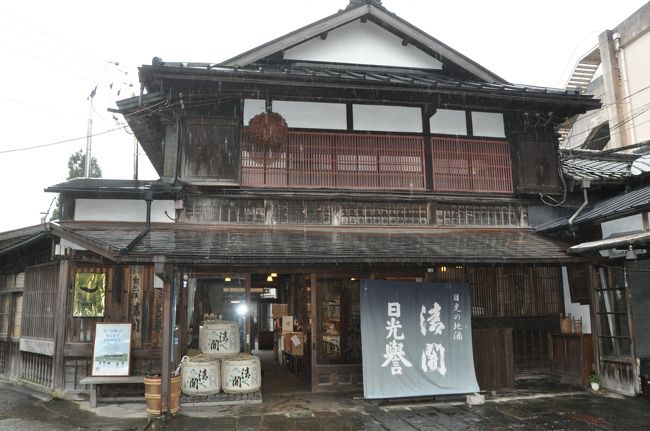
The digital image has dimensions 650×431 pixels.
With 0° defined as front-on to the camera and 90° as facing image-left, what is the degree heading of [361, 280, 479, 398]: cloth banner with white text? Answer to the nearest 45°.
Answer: approximately 0°

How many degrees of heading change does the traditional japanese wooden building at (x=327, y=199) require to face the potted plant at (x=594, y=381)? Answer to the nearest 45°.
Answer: approximately 90° to its left

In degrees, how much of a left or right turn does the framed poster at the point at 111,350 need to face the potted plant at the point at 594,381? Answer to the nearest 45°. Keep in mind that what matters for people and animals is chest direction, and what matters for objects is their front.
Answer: approximately 90° to its left

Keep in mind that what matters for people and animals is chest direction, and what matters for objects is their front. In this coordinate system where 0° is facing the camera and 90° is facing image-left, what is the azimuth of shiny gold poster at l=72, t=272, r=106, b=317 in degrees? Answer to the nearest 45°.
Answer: approximately 0°

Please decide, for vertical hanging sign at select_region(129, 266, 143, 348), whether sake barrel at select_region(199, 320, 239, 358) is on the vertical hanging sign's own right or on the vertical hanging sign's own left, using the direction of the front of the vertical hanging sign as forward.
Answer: on the vertical hanging sign's own left

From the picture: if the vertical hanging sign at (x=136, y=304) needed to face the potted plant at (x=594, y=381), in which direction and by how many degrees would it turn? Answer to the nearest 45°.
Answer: approximately 90° to its left

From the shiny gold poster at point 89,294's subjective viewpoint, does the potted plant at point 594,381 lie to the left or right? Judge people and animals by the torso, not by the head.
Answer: on its left

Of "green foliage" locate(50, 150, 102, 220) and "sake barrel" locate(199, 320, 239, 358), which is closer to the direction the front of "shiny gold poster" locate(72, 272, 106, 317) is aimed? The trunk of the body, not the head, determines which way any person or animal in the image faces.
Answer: the sake barrel

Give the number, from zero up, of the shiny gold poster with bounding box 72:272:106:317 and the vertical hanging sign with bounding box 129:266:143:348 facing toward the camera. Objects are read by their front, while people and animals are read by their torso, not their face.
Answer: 2

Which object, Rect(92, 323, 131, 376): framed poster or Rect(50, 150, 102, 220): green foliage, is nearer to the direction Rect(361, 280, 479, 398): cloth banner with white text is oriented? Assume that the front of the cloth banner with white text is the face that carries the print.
the framed poster
